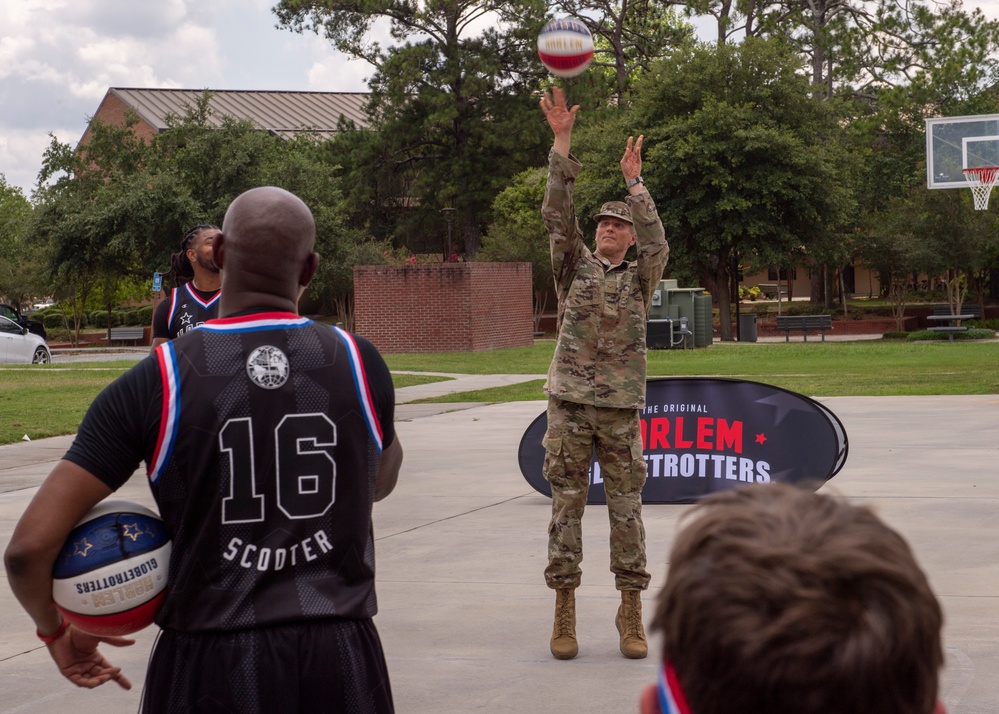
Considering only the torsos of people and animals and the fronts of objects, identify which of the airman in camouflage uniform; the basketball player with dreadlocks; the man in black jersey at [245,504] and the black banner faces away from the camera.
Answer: the man in black jersey

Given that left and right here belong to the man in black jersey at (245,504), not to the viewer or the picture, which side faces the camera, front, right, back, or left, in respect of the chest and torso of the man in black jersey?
back

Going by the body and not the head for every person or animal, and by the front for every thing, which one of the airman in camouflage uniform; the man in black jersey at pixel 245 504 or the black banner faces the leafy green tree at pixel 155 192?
the man in black jersey

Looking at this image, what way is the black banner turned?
toward the camera

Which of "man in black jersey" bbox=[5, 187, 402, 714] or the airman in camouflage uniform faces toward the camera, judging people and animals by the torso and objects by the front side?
the airman in camouflage uniform

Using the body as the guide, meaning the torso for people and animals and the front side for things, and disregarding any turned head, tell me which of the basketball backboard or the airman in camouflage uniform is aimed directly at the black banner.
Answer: the basketball backboard

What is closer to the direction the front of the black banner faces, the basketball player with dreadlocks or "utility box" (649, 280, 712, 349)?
the basketball player with dreadlocks

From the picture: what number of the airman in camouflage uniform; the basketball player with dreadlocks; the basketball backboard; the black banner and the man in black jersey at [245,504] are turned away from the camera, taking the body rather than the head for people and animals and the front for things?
1

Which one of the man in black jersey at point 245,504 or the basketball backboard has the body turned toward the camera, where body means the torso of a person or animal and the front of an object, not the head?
the basketball backboard

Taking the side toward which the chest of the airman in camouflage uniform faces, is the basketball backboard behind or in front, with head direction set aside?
behind

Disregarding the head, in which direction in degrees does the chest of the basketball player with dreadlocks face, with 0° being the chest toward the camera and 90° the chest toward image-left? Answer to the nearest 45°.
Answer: approximately 315°

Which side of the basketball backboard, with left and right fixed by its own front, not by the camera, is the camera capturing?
front

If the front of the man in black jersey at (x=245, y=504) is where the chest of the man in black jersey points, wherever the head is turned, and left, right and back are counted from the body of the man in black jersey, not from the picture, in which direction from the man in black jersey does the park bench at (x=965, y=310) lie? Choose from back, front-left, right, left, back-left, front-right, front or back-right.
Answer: front-right

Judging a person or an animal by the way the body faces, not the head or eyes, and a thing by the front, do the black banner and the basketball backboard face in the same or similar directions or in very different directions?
same or similar directions

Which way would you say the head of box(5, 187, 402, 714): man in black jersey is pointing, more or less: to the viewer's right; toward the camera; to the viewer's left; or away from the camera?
away from the camera

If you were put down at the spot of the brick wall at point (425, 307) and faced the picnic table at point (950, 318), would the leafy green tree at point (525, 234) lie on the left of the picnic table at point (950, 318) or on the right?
left
